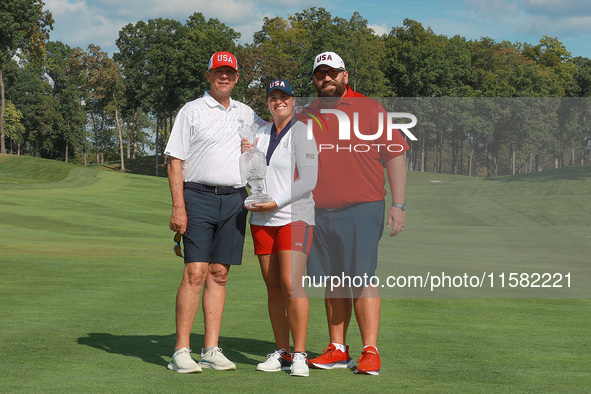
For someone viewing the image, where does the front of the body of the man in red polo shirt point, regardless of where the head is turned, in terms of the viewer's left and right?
facing the viewer and to the left of the viewer

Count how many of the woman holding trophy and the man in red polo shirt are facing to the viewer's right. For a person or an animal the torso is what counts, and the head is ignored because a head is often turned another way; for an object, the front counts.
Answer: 0

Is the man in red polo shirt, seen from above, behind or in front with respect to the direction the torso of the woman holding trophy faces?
behind

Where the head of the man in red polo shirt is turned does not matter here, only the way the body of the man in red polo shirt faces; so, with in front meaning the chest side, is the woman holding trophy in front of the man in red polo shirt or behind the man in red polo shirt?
in front
